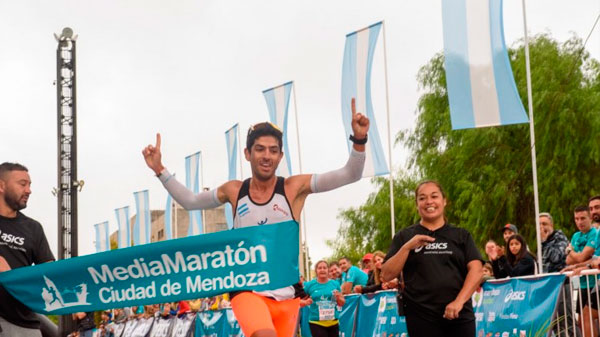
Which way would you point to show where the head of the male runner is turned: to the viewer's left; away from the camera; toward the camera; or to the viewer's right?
toward the camera

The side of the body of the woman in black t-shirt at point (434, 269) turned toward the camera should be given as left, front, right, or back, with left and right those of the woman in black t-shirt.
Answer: front

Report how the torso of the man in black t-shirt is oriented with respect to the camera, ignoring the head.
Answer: toward the camera

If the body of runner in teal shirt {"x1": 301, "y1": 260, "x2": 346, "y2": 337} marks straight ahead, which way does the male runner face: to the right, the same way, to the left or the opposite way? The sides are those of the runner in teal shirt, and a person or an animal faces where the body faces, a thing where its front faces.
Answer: the same way

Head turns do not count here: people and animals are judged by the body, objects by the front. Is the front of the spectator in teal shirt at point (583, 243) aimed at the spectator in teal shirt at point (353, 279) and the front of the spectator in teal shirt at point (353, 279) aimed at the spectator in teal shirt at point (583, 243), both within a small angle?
no

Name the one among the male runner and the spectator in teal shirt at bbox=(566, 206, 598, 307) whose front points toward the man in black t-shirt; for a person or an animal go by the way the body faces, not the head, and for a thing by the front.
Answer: the spectator in teal shirt

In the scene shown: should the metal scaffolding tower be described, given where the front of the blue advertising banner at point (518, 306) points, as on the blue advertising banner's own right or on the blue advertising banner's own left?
on the blue advertising banner's own right

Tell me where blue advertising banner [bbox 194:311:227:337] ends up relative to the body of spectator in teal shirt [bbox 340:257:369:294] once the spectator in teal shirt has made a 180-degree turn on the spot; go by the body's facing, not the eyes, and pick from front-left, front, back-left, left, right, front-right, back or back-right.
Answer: left

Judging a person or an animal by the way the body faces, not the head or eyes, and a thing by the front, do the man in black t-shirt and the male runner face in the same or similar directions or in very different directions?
same or similar directions

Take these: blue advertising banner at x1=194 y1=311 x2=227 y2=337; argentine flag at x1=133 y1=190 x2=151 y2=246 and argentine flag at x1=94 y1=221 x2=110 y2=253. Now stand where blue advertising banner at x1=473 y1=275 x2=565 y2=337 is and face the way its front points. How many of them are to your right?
3

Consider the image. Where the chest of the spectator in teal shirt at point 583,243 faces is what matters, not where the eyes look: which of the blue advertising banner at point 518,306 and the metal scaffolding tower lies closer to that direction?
the blue advertising banner

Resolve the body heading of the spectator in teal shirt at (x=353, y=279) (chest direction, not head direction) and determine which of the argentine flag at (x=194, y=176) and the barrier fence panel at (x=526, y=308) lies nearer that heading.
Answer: the barrier fence panel

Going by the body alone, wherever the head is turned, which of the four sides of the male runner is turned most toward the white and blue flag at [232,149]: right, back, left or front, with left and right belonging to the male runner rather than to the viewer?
back

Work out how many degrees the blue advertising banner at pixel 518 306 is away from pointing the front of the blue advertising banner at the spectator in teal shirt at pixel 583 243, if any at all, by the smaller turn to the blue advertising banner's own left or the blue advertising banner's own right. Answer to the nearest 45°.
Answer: approximately 135° to the blue advertising banner's own left

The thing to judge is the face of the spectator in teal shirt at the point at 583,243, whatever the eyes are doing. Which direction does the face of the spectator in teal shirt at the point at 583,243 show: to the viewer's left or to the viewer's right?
to the viewer's left
